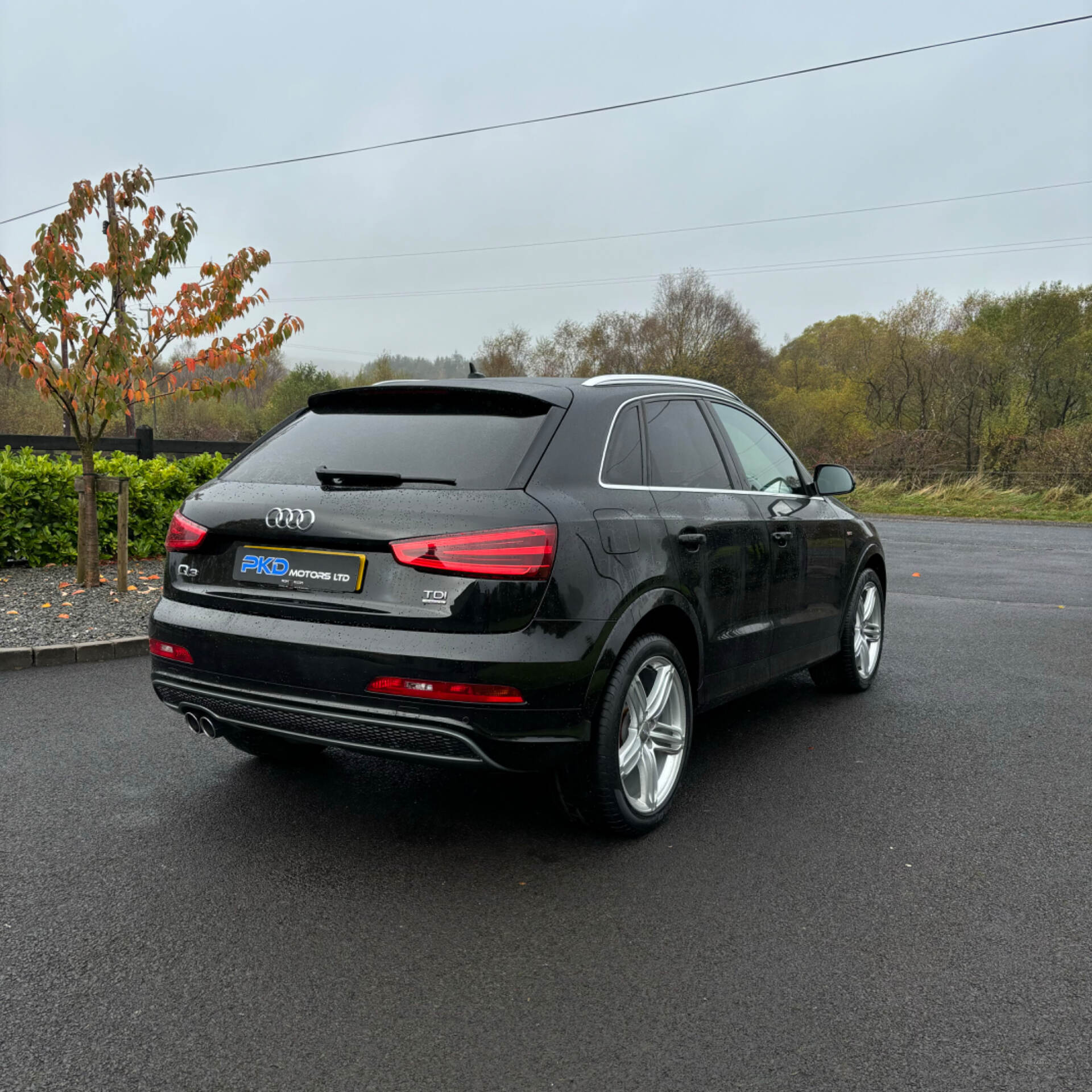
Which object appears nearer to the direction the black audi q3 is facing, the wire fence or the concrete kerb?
the wire fence

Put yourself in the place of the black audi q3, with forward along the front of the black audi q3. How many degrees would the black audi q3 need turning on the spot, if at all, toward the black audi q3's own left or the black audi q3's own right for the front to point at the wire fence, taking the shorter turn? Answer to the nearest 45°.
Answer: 0° — it already faces it

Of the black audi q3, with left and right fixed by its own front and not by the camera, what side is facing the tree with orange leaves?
left

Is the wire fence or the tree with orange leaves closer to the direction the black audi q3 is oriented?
the wire fence

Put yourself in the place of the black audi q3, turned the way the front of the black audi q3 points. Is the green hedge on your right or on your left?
on your left

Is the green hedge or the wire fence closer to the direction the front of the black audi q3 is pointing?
the wire fence

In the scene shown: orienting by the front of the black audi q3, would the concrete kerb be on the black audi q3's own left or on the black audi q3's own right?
on the black audi q3's own left

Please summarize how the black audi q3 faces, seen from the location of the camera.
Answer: facing away from the viewer and to the right of the viewer
